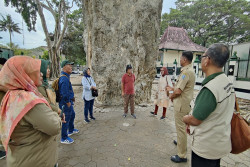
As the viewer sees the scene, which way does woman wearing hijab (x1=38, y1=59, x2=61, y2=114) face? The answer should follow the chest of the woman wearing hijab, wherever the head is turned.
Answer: to the viewer's right

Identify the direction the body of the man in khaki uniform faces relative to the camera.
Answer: to the viewer's left

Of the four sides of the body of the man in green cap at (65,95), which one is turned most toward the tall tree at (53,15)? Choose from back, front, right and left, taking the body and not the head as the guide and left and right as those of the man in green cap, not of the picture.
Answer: left

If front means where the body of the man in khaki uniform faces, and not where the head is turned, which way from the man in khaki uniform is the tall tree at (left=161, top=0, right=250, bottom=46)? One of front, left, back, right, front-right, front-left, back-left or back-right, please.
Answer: right

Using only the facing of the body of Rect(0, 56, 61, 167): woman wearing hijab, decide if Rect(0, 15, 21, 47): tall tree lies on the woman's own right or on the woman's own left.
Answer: on the woman's own left

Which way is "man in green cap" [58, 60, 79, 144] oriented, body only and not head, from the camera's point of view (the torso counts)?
to the viewer's right

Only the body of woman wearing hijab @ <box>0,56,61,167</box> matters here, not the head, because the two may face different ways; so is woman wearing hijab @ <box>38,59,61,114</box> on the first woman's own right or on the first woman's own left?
on the first woman's own left

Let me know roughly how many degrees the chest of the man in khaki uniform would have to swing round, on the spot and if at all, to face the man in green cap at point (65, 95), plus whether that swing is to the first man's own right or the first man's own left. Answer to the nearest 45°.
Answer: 0° — they already face them

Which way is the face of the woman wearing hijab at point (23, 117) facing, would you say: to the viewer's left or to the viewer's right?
to the viewer's right

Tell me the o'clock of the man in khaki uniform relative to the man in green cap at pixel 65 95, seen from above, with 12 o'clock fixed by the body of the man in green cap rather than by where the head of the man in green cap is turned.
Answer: The man in khaki uniform is roughly at 1 o'clock from the man in green cap.

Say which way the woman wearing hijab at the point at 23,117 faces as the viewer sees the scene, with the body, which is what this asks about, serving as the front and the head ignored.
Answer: to the viewer's right
